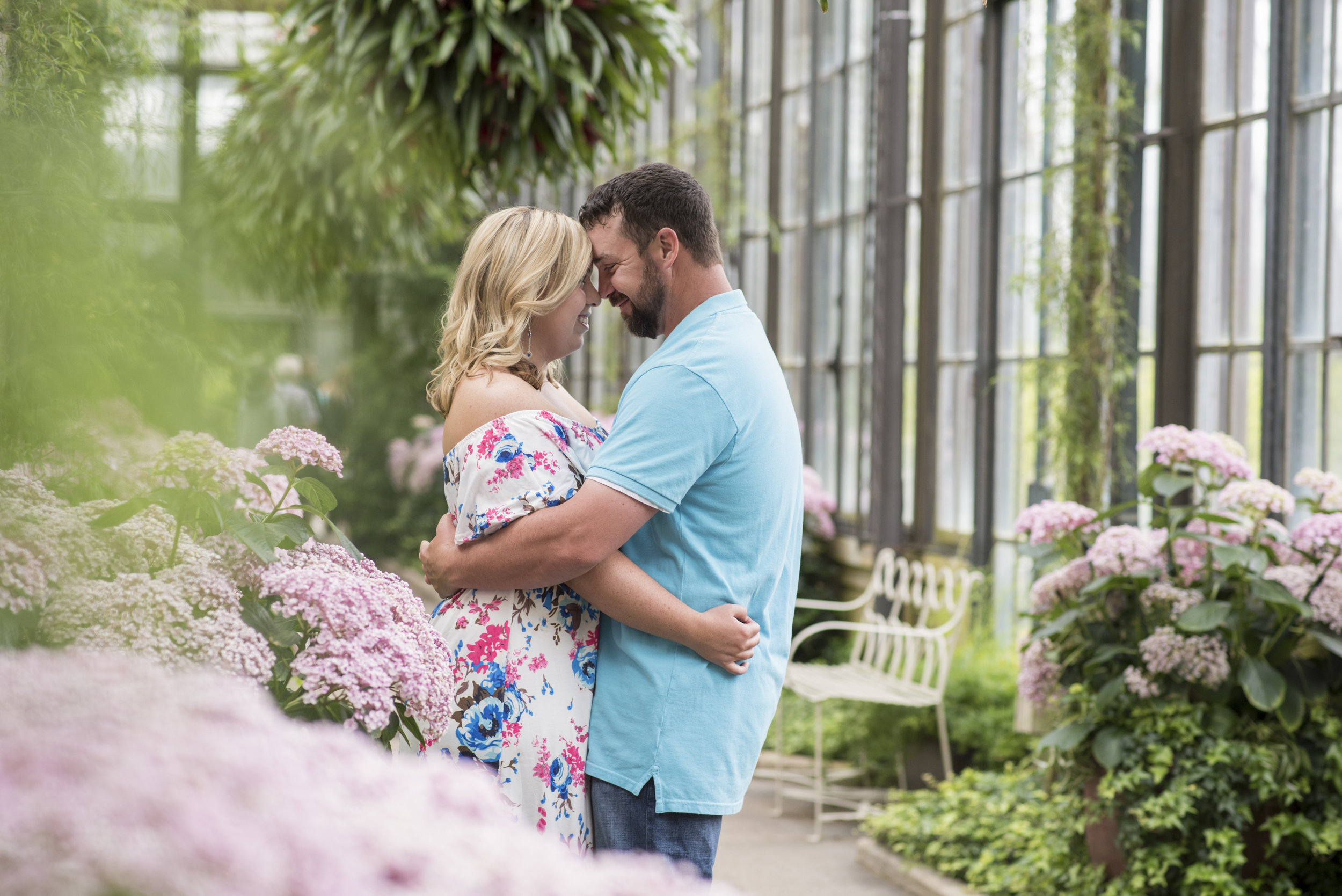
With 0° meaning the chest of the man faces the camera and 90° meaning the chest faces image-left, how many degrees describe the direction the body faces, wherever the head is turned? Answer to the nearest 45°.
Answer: approximately 90°

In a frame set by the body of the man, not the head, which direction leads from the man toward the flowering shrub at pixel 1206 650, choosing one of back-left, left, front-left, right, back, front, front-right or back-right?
back-right

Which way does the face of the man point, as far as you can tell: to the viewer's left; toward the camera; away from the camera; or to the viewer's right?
to the viewer's left

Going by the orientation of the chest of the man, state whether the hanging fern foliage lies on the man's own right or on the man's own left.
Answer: on the man's own right

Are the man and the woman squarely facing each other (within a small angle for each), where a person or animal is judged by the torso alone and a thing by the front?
yes

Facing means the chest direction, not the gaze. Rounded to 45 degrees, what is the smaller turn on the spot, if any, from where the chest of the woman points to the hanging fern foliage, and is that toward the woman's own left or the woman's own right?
approximately 90° to the woman's own left

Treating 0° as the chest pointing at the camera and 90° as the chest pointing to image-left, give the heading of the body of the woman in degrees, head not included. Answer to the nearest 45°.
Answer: approximately 270°

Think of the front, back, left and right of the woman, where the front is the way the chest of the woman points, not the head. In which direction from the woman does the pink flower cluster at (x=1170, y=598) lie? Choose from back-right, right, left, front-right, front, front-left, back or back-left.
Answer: front-left

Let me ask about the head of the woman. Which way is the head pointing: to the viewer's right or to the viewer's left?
to the viewer's right

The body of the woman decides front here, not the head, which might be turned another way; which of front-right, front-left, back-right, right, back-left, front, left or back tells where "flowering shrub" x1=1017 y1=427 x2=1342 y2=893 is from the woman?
front-left

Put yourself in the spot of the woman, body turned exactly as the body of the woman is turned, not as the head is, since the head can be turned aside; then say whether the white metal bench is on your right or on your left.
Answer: on your left

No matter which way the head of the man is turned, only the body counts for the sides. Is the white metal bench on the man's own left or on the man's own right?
on the man's own right

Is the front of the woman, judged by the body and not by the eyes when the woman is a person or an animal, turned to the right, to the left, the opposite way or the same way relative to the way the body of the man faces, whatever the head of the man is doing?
the opposite way
